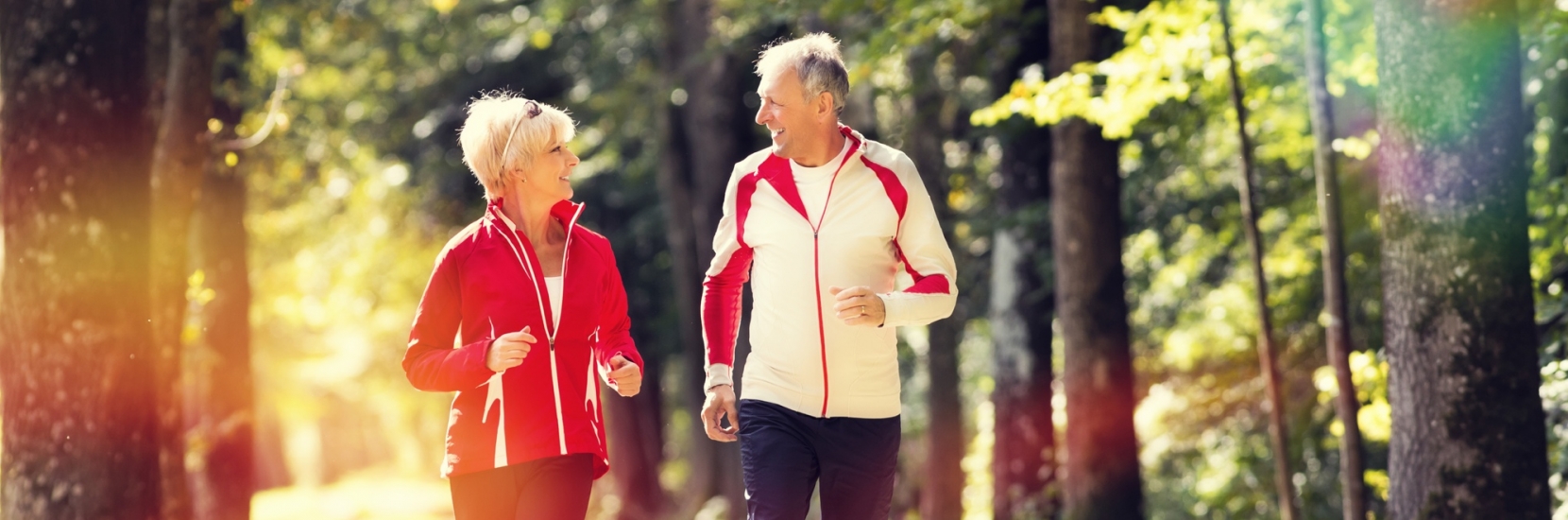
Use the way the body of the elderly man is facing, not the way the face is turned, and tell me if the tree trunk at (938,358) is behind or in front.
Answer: behind

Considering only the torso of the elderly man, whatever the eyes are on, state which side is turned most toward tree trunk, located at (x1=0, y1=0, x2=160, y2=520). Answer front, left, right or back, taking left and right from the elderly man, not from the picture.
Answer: right

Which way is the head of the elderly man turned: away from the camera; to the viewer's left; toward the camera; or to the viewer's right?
to the viewer's left

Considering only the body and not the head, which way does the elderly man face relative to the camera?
toward the camera

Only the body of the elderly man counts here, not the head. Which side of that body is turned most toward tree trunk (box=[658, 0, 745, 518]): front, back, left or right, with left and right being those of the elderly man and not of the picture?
back

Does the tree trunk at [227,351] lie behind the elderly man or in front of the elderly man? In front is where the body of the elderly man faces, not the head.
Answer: behind

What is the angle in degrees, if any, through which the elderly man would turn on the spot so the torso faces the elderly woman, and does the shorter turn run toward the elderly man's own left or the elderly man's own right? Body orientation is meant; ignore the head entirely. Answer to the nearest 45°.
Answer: approximately 90° to the elderly man's own right

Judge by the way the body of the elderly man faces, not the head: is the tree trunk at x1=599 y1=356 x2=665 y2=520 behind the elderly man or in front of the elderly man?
behind

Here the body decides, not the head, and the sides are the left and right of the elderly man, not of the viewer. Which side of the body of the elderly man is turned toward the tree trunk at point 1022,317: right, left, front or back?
back

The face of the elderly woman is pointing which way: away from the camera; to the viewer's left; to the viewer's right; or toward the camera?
to the viewer's right
